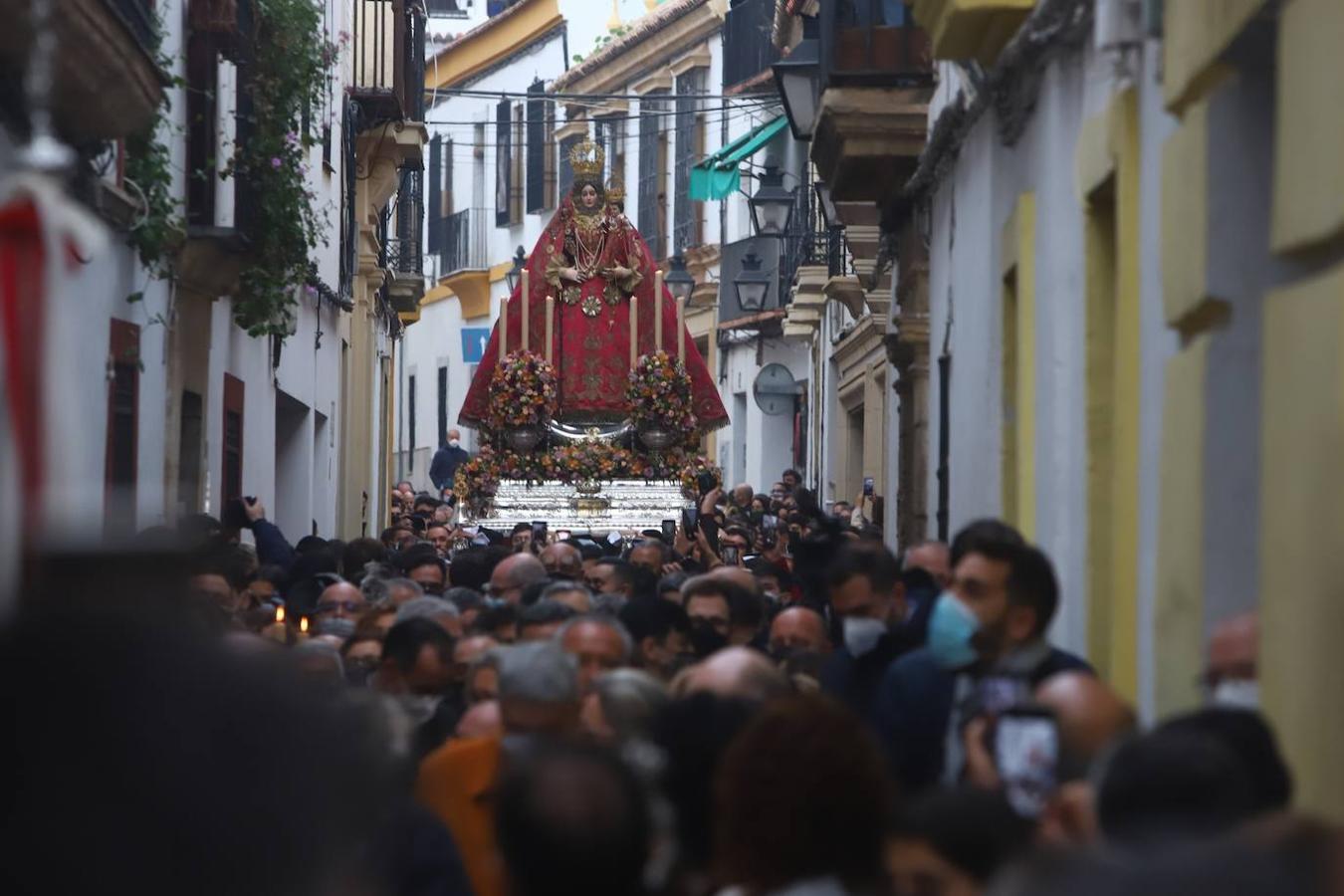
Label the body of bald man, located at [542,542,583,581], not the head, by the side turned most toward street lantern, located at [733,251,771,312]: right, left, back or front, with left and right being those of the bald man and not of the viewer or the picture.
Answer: back

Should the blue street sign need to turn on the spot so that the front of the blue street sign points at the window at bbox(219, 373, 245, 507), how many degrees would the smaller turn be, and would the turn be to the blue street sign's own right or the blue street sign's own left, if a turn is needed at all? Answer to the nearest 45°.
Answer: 0° — it already faces it

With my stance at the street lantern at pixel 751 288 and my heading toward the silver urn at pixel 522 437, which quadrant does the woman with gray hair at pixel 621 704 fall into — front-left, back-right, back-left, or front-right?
front-left

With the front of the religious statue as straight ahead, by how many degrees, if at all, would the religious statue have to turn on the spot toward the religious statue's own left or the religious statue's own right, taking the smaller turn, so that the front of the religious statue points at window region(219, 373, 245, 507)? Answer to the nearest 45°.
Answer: approximately 45° to the religious statue's own right

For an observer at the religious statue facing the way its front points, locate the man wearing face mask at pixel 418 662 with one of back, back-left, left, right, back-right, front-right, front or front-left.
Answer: front

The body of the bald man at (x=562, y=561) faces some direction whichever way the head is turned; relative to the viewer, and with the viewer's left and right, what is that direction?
facing the viewer

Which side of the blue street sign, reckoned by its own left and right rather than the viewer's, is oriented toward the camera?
front

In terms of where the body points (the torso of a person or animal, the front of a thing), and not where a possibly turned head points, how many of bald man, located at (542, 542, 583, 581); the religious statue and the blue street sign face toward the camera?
3

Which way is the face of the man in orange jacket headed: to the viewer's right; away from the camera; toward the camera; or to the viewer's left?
away from the camera

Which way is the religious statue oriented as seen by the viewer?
toward the camera

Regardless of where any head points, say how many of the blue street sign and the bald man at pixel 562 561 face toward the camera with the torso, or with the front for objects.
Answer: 2

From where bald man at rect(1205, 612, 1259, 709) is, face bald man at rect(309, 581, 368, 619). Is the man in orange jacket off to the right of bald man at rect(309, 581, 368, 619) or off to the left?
left
